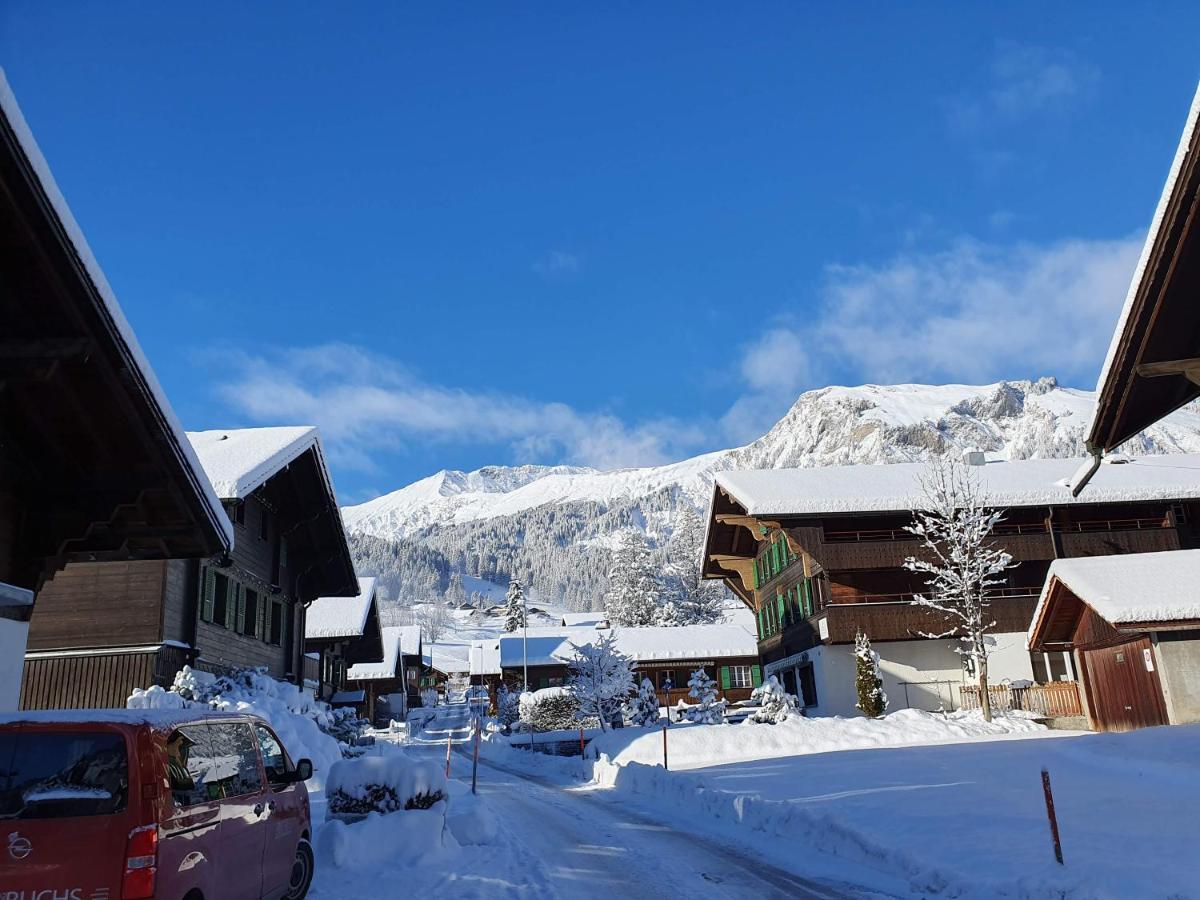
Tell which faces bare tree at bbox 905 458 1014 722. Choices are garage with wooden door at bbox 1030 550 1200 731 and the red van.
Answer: the red van

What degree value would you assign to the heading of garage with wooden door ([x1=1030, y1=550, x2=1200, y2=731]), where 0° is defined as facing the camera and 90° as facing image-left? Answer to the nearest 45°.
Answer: approximately 45°

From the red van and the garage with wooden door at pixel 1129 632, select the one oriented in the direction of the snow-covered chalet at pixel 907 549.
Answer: the red van

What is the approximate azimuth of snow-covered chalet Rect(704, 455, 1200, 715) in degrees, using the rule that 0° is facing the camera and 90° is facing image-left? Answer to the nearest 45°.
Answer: approximately 45°

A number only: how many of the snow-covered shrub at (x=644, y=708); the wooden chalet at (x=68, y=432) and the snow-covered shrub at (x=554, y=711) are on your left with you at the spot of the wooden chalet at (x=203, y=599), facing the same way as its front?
2

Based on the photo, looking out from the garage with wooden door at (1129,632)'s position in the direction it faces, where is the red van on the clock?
The red van is roughly at 11 o'clock from the garage with wooden door.

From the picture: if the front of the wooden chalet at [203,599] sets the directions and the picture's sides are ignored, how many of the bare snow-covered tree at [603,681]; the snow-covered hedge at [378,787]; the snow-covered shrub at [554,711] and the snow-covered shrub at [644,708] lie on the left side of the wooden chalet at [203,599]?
3

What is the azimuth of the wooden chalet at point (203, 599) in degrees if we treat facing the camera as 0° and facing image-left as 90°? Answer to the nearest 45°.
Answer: approximately 315°

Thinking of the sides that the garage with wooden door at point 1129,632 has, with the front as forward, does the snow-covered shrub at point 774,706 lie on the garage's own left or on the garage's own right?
on the garage's own right

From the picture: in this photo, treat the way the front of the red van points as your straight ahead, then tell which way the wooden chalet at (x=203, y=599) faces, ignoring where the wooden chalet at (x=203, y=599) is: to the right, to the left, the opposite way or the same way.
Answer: to the right

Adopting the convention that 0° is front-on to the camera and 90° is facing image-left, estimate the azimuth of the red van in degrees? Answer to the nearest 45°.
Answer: approximately 225°

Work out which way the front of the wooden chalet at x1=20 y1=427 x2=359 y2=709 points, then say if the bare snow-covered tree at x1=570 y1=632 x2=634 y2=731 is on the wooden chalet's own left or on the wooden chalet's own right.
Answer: on the wooden chalet's own left

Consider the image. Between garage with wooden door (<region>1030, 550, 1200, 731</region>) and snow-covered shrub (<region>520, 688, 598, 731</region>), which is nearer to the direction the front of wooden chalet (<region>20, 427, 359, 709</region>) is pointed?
the garage with wooden door
